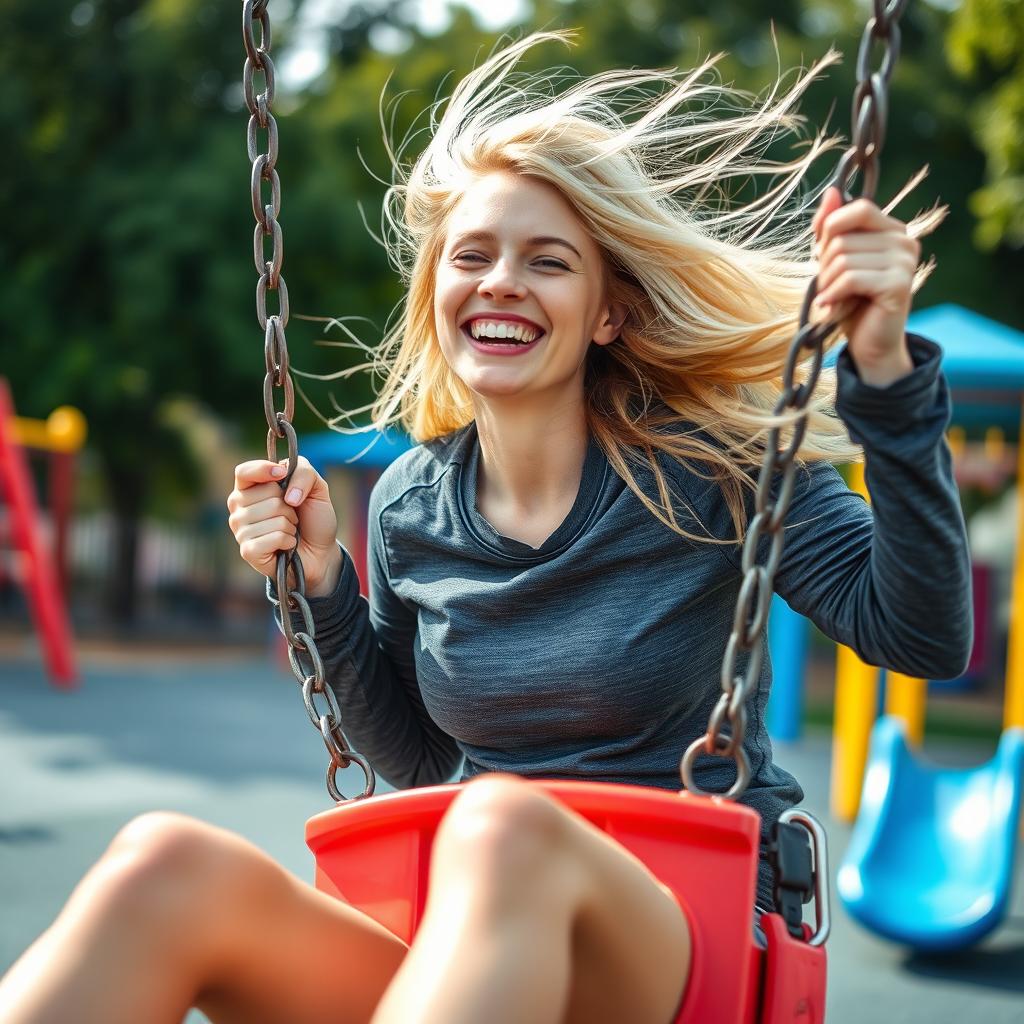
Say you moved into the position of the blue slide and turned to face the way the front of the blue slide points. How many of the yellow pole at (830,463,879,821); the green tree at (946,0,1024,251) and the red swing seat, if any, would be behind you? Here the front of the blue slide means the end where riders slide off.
2

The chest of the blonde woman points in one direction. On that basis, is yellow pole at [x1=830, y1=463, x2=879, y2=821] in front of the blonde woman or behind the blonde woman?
behind

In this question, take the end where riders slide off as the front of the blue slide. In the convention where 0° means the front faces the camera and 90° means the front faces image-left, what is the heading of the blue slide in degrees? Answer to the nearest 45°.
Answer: approximately 0°

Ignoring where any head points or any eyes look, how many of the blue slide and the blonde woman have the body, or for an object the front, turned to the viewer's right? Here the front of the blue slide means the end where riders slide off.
0

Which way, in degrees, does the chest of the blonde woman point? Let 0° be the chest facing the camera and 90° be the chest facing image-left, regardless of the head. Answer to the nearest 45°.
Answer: approximately 45°

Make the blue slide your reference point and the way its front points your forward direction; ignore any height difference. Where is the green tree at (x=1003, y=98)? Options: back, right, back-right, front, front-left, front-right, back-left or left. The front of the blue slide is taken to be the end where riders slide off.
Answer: back

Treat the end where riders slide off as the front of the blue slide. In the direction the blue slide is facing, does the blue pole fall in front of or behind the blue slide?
behind
